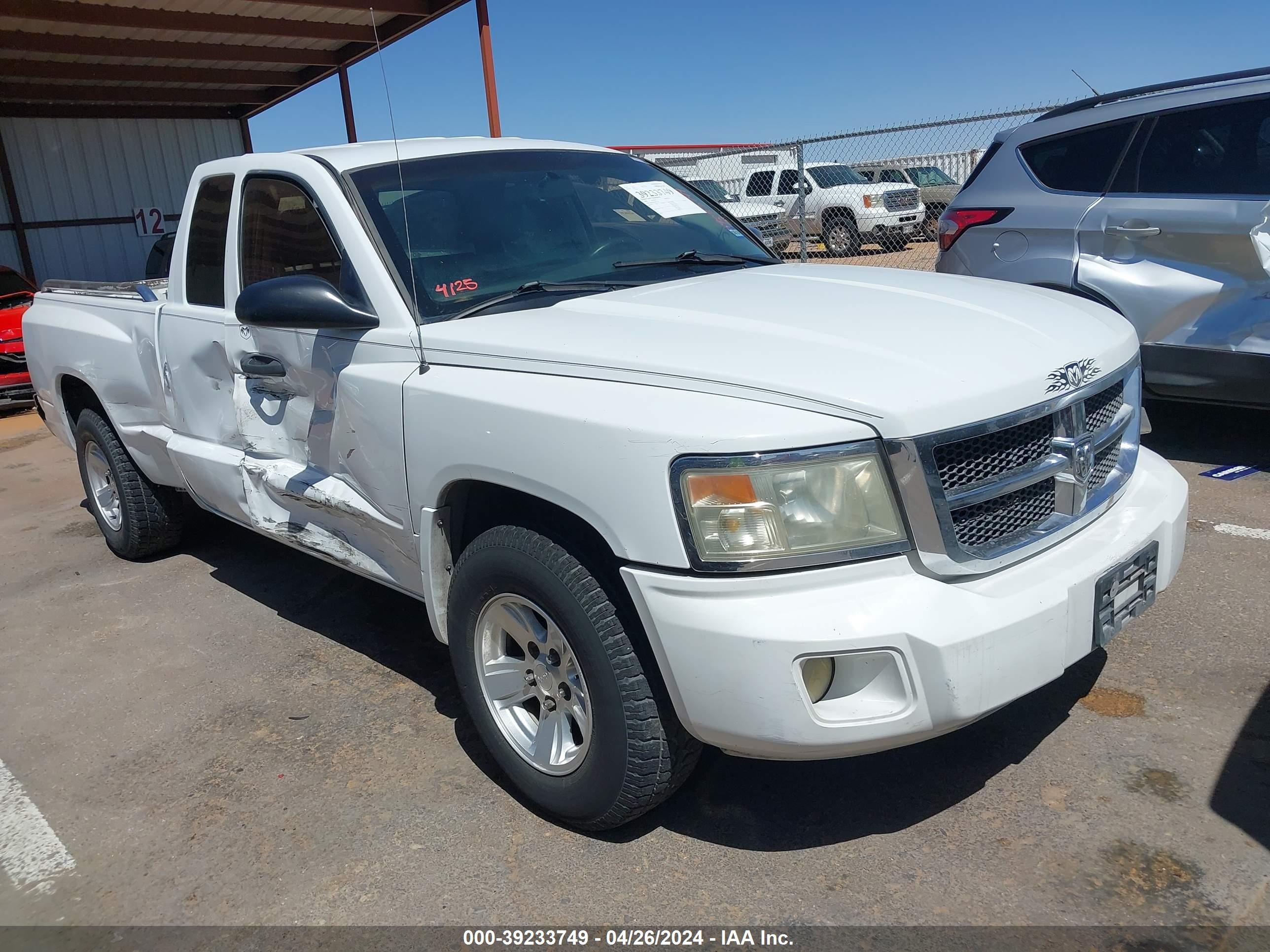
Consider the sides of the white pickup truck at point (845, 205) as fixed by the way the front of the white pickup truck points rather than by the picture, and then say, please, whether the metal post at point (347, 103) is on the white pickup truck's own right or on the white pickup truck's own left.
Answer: on the white pickup truck's own right

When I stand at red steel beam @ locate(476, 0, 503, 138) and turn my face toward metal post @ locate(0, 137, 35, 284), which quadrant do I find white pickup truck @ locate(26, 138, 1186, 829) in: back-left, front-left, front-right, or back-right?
back-left

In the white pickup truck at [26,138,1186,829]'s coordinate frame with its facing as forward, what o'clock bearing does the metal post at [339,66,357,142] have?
The metal post is roughly at 7 o'clock from the white pickup truck.

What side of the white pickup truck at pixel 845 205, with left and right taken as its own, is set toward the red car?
right

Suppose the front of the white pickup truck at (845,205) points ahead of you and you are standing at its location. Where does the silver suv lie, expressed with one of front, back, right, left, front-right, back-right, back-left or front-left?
front-right

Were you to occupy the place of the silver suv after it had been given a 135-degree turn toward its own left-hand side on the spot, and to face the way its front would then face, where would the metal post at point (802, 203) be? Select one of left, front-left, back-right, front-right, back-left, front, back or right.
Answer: front

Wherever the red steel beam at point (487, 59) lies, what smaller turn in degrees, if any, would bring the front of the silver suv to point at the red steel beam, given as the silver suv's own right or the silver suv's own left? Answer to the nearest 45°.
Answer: approximately 135° to the silver suv's own left

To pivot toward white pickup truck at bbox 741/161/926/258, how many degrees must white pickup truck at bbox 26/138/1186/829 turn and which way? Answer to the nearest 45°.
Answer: approximately 135° to its left

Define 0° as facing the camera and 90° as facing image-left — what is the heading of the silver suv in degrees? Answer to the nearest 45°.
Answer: approximately 270°

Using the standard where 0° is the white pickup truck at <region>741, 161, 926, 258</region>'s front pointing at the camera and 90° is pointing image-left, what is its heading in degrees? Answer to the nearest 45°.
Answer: approximately 315°

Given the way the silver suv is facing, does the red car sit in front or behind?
behind
